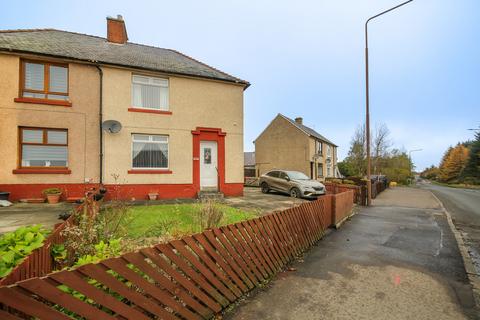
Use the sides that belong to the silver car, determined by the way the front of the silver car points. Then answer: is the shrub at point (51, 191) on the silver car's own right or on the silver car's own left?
on the silver car's own right

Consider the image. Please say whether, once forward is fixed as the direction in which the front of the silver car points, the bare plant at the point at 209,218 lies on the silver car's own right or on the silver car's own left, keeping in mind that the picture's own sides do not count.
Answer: on the silver car's own right

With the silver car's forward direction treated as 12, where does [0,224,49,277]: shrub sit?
The shrub is roughly at 2 o'clock from the silver car.

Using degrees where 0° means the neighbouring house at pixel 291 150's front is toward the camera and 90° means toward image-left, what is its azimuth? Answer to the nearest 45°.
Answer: approximately 315°

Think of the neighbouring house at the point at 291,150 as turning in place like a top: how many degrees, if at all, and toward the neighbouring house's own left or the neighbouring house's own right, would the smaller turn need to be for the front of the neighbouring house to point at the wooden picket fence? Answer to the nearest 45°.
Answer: approximately 45° to the neighbouring house's own right

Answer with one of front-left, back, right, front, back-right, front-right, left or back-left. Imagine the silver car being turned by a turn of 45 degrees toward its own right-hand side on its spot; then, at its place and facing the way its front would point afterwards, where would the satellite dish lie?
front-right

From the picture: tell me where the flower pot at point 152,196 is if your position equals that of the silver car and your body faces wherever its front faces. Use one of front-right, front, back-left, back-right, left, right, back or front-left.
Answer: right

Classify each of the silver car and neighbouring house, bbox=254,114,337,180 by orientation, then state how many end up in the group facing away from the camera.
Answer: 0

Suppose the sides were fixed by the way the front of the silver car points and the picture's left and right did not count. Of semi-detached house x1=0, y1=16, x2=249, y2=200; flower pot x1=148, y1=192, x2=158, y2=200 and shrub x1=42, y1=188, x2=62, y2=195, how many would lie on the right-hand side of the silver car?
3

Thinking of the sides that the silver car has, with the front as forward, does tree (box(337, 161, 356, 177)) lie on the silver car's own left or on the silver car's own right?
on the silver car's own left

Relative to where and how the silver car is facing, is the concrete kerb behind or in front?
in front

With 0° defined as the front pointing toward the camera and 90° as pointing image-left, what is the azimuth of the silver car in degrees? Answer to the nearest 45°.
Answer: approximately 315°
